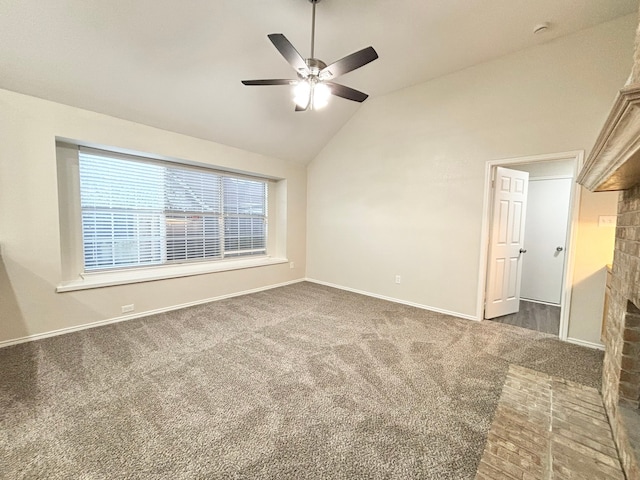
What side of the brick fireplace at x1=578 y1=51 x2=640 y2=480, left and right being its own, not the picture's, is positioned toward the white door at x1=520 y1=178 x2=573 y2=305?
right

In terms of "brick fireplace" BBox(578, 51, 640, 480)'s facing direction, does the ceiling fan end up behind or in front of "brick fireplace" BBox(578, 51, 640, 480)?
in front

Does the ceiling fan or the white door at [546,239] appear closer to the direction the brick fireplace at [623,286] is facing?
the ceiling fan

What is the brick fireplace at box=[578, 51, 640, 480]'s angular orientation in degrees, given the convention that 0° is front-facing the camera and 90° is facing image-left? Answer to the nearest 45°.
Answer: approximately 90°

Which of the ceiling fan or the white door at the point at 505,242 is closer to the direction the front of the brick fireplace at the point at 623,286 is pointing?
the ceiling fan

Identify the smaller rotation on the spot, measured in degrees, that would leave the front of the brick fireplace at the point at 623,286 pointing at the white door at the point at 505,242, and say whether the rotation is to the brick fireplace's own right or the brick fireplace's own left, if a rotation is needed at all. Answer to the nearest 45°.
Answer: approximately 45° to the brick fireplace's own right
